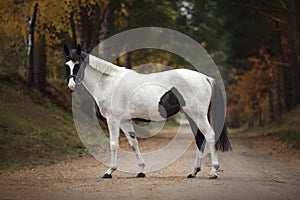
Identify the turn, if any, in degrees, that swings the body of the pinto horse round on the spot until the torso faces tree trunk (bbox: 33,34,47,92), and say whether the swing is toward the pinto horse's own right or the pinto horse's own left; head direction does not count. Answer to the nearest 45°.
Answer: approximately 45° to the pinto horse's own right

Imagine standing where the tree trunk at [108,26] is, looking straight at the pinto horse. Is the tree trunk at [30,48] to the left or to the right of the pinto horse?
right

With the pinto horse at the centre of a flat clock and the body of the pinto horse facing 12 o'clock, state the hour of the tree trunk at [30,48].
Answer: The tree trunk is roughly at 2 o'clock from the pinto horse.

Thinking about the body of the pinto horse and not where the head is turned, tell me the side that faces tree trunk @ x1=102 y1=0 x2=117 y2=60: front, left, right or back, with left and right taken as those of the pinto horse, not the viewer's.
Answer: right

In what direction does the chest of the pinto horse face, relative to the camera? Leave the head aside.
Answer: to the viewer's left
